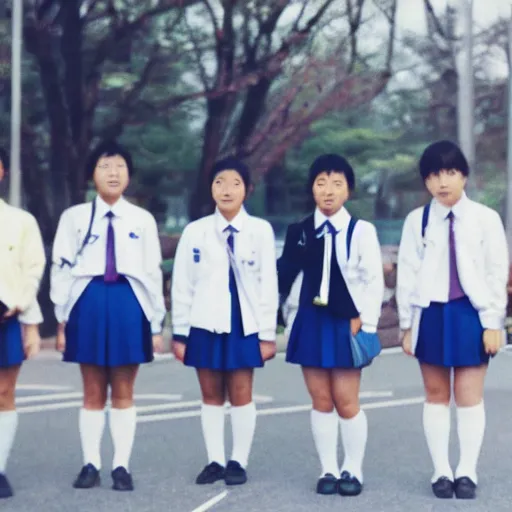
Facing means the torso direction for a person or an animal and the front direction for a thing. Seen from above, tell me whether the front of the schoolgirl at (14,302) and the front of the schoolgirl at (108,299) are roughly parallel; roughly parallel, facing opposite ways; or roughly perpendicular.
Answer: roughly parallel

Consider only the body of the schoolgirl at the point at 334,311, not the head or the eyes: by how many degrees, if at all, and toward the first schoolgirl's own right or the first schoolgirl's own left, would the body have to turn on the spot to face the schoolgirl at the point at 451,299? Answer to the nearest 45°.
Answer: approximately 90° to the first schoolgirl's own left

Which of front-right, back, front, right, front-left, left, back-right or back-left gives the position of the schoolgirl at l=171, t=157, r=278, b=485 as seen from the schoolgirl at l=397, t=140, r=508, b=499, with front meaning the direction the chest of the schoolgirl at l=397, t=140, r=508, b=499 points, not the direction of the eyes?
right

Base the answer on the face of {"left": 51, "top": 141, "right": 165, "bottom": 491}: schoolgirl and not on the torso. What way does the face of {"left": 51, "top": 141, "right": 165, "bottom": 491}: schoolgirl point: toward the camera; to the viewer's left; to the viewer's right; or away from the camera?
toward the camera

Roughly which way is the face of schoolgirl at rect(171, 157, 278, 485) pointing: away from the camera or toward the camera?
toward the camera

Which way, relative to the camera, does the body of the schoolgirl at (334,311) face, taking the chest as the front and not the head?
toward the camera

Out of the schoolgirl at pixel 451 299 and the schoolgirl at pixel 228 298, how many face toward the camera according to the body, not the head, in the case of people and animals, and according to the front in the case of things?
2

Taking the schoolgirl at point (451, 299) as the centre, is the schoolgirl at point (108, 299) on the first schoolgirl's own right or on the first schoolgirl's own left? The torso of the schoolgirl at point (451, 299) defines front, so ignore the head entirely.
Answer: on the first schoolgirl's own right

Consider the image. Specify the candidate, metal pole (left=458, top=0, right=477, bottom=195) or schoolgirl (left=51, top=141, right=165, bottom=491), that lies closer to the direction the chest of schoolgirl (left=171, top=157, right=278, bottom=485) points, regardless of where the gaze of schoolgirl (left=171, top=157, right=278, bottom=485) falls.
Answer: the schoolgirl

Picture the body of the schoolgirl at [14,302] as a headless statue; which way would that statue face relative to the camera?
toward the camera

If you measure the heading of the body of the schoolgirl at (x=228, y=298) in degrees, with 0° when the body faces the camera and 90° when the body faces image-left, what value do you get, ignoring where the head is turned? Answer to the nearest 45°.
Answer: approximately 0°

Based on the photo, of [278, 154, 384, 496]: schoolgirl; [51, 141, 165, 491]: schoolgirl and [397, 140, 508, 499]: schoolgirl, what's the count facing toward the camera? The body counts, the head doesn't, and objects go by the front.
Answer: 3

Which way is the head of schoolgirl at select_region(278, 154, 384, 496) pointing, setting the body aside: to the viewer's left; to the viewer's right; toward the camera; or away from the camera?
toward the camera

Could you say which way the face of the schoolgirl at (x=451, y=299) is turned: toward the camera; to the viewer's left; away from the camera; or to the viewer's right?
toward the camera

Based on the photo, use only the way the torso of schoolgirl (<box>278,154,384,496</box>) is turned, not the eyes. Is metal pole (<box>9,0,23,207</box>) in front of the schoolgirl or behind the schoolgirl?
behind
